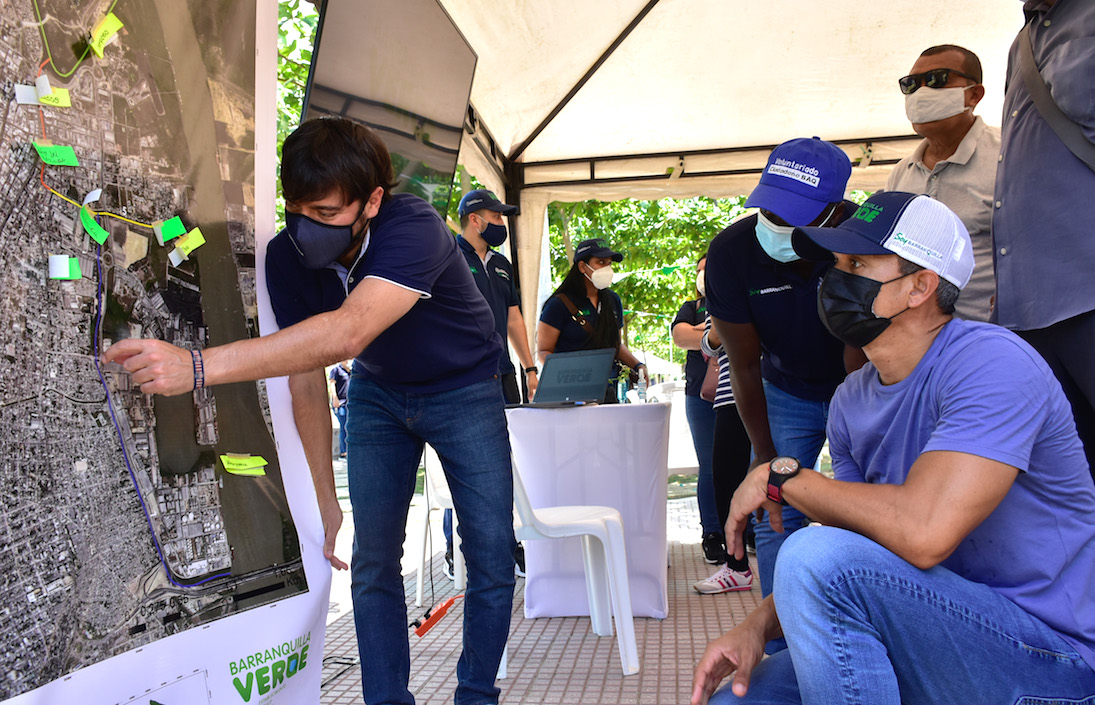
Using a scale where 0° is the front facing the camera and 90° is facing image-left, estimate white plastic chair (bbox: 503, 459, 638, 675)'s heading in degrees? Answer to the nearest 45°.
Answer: approximately 270°

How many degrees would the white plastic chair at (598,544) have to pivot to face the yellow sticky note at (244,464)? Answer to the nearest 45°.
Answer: approximately 135° to its right

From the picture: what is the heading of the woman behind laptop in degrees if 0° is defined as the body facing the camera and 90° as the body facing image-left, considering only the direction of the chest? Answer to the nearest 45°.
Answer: approximately 315°

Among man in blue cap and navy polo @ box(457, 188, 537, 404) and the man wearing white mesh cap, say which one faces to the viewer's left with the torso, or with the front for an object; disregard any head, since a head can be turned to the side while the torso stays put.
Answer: the man wearing white mesh cap

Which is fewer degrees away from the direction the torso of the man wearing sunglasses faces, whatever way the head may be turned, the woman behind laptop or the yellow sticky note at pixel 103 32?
the yellow sticky note

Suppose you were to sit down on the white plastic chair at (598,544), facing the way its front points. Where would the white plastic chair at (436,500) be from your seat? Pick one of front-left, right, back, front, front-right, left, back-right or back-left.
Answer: back-left

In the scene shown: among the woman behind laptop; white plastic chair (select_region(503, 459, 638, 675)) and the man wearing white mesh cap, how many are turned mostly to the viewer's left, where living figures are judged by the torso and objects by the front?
1

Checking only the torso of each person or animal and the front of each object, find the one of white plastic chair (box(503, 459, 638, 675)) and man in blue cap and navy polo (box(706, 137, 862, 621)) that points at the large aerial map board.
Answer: the man in blue cap and navy polo

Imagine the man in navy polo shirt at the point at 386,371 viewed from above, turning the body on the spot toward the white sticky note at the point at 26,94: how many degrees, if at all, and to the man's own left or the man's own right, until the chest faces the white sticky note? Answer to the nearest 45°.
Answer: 0° — they already face it

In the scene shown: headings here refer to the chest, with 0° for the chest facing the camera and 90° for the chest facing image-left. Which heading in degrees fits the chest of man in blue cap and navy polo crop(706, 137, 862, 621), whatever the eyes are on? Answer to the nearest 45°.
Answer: approximately 45°

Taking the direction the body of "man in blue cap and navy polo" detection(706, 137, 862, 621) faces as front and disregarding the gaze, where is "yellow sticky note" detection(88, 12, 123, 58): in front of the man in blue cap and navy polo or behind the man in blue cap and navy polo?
in front
